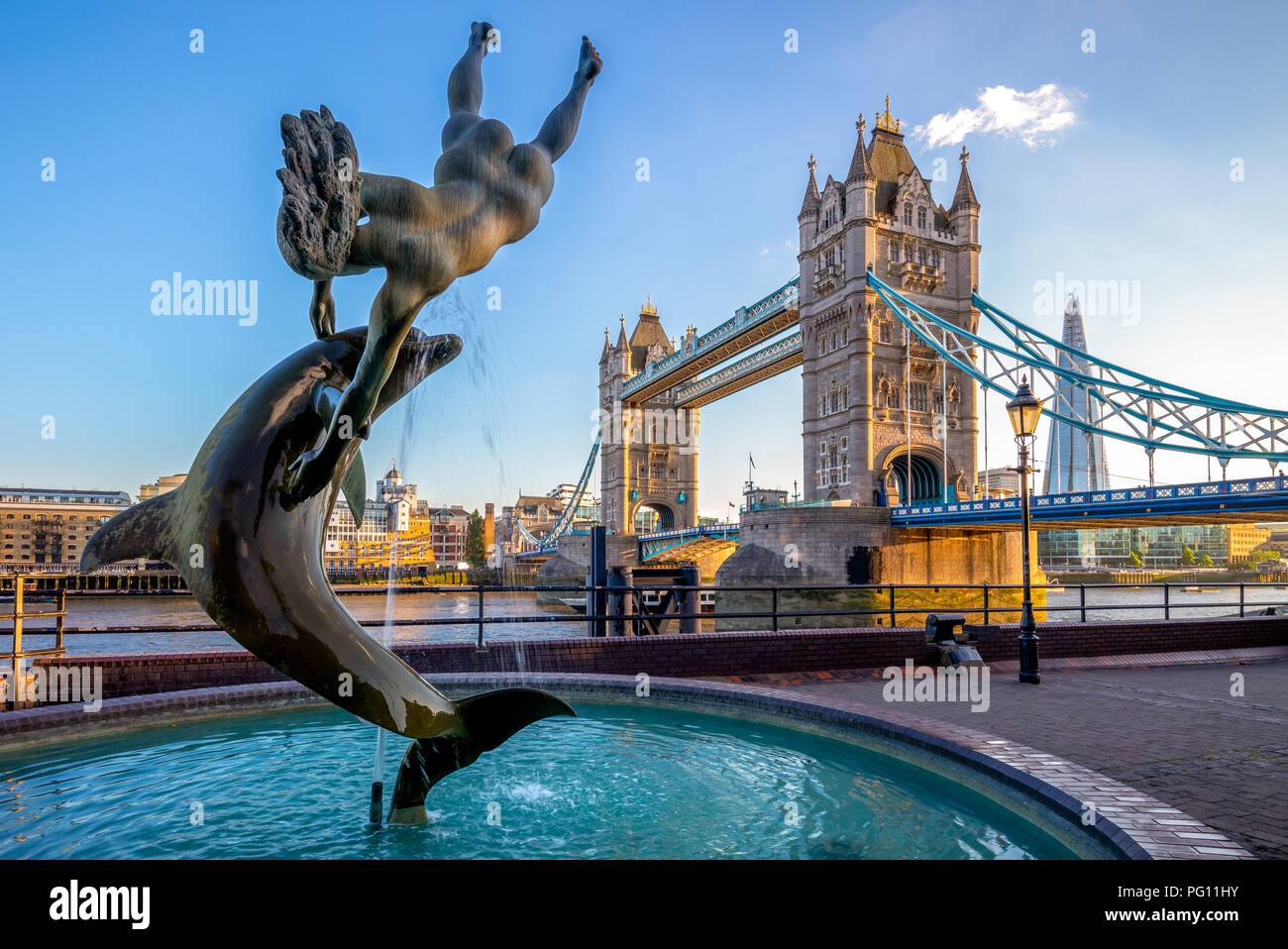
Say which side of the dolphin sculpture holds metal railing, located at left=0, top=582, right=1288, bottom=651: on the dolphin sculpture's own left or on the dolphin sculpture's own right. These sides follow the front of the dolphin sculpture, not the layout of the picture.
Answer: on the dolphin sculpture's own left

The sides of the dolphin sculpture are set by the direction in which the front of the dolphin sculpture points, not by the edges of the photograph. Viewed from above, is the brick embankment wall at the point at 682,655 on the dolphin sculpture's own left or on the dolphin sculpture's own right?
on the dolphin sculpture's own left

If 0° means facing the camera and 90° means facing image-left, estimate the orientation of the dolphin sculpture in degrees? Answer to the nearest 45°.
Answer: approximately 270°
